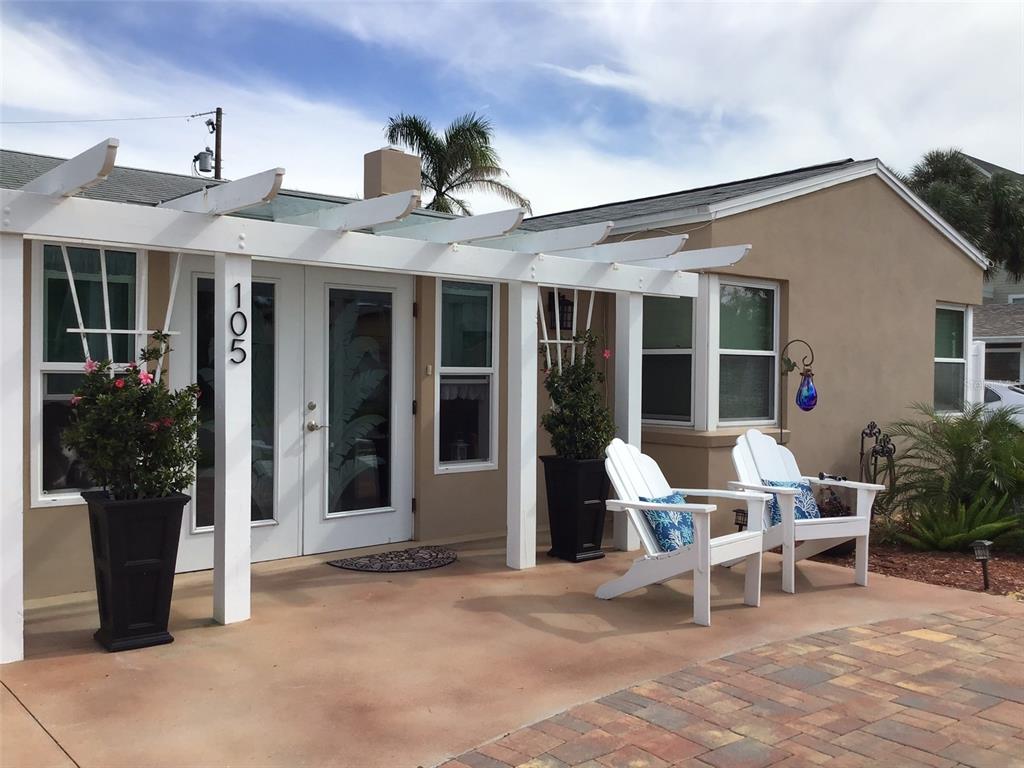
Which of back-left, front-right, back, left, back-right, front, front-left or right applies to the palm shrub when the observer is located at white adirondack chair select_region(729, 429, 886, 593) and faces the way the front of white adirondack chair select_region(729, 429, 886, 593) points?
left

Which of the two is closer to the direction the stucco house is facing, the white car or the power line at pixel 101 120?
the white car

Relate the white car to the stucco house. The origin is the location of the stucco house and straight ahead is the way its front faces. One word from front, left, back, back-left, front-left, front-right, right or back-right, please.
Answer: left

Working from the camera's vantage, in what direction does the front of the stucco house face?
facing the viewer and to the right of the viewer

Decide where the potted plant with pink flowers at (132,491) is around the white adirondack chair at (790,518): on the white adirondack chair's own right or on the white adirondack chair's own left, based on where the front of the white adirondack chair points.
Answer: on the white adirondack chair's own right

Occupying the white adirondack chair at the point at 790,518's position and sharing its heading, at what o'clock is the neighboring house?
The neighboring house is roughly at 8 o'clock from the white adirondack chair.

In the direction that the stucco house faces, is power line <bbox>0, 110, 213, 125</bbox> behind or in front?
behind

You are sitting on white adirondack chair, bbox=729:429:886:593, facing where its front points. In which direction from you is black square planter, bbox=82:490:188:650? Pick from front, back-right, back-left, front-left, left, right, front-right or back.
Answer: right

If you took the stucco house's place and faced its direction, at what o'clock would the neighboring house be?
The neighboring house is roughly at 9 o'clock from the stucco house.

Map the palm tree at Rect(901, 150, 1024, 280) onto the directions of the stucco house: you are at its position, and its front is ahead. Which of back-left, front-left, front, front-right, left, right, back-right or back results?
left
